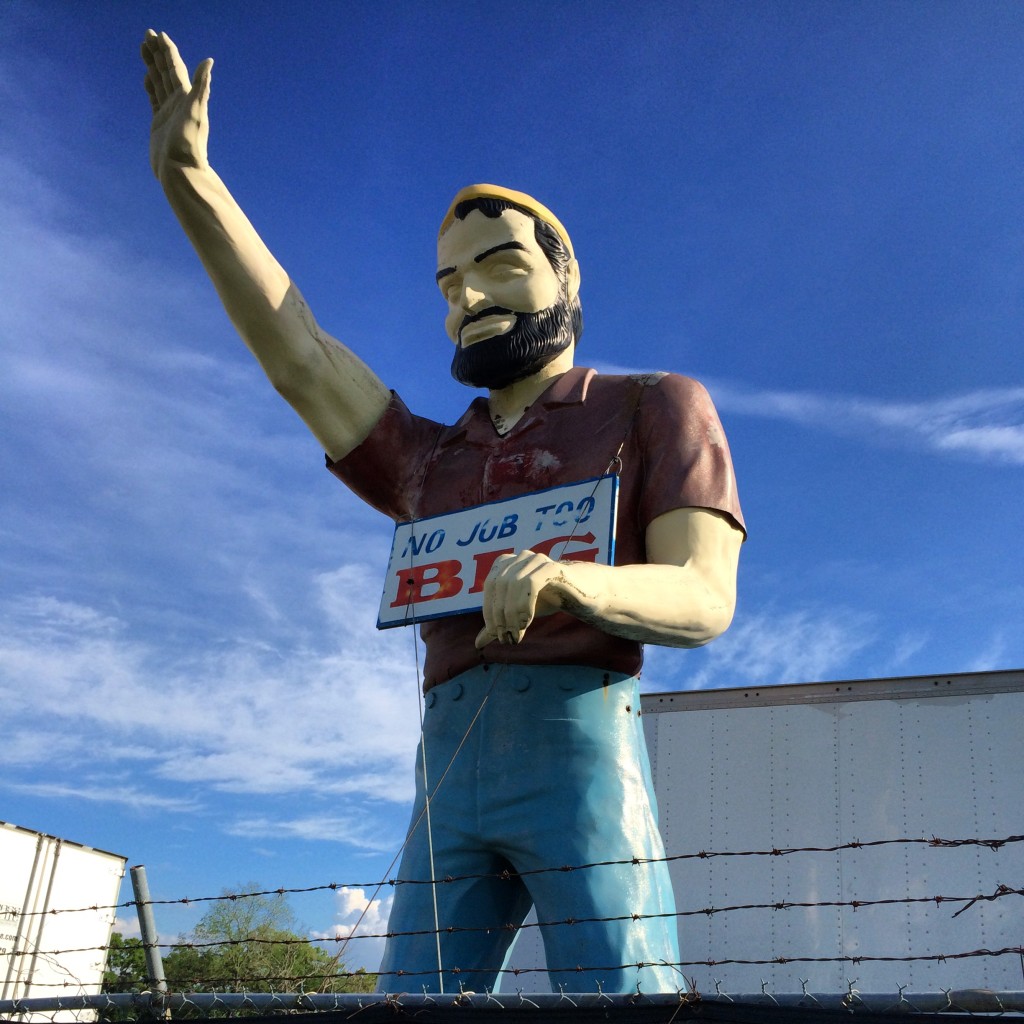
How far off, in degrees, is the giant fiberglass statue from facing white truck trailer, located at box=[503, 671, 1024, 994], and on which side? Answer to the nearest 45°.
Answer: approximately 180°

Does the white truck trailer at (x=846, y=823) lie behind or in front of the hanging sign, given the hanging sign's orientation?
behind

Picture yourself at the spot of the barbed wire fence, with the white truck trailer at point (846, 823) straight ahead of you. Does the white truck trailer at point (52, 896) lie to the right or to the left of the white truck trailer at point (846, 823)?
left

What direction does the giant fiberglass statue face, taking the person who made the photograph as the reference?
facing the viewer and to the left of the viewer

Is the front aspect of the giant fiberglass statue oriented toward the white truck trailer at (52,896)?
no

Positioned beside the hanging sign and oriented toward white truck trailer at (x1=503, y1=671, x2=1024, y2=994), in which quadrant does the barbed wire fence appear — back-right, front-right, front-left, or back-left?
back-right

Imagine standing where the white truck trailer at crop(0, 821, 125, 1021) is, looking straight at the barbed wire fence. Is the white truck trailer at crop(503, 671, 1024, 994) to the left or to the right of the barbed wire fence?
left
